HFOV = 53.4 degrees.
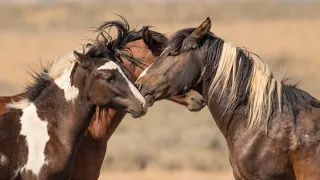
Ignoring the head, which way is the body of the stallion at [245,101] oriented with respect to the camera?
to the viewer's left

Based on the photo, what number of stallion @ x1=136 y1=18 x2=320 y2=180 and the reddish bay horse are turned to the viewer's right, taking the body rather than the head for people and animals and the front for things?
1

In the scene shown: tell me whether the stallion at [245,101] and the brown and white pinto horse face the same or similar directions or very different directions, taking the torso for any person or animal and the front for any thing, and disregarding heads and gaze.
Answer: very different directions

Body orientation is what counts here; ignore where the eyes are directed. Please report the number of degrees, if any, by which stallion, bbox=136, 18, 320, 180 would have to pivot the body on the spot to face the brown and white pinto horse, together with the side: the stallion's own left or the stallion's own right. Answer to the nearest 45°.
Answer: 0° — it already faces it

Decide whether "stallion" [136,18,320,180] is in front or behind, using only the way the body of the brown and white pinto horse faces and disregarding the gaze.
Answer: in front

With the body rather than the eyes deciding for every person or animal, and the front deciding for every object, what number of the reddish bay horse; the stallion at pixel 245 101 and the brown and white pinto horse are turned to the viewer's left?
1

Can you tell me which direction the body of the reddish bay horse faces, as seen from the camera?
to the viewer's right

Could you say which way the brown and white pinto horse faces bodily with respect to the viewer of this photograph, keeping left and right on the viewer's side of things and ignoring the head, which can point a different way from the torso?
facing to the right of the viewer

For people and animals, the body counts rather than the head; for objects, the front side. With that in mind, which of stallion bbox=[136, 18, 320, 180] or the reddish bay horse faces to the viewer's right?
the reddish bay horse
